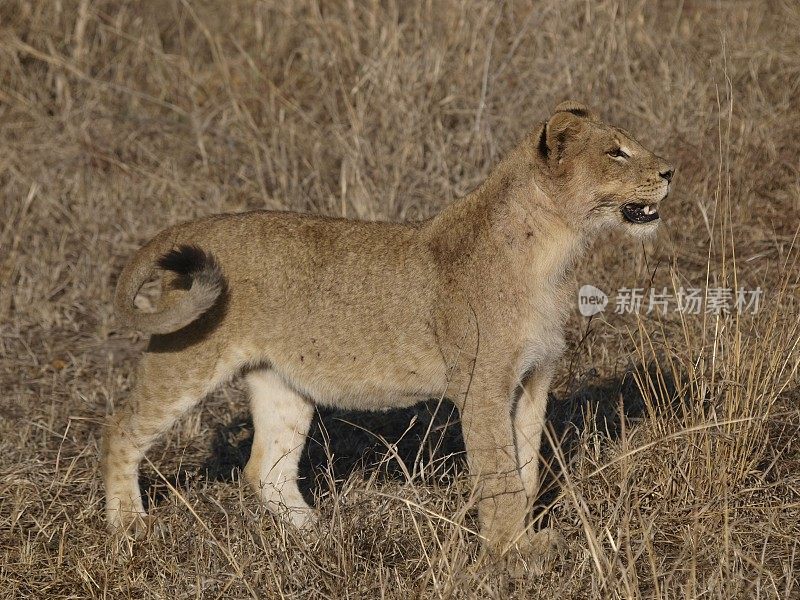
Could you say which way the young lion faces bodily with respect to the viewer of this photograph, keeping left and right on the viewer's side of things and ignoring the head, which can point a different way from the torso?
facing to the right of the viewer
